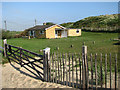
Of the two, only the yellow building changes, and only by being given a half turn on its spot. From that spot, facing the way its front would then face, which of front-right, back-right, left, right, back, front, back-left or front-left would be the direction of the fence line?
back-left

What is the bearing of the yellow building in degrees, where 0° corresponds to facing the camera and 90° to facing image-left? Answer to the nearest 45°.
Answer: approximately 315°
